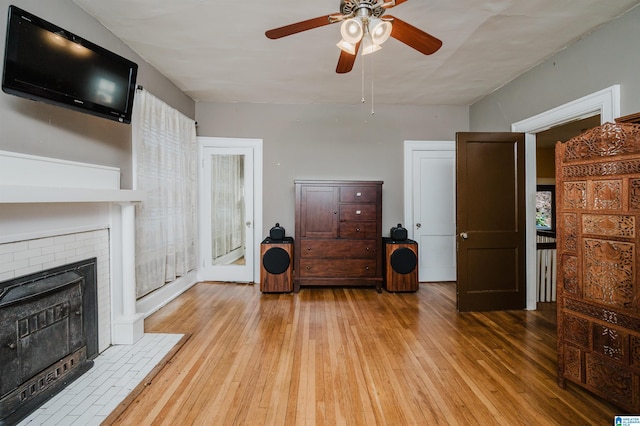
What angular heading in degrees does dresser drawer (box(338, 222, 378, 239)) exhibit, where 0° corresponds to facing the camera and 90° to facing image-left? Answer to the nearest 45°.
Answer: approximately 0°

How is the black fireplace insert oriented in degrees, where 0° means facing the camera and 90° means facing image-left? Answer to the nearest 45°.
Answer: approximately 315°

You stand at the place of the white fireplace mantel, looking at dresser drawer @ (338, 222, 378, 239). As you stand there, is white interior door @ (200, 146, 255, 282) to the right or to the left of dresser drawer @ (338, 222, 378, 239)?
left

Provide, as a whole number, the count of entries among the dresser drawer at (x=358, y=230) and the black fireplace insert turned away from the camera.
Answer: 0

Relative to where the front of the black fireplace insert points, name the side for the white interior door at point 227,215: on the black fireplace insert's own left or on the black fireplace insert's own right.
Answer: on the black fireplace insert's own left

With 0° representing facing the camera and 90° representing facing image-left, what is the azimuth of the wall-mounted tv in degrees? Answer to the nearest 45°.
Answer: approximately 315°

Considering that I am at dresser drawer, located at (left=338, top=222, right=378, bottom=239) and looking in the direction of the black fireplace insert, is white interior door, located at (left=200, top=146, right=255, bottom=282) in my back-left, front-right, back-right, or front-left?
front-right

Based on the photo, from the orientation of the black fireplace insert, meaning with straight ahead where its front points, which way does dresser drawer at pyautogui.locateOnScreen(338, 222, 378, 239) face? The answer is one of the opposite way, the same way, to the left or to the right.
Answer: to the right

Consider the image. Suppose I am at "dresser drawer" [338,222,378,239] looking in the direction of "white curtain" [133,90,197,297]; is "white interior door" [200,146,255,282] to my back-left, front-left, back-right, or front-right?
front-right

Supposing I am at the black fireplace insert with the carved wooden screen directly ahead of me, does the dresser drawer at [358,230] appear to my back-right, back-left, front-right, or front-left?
front-left

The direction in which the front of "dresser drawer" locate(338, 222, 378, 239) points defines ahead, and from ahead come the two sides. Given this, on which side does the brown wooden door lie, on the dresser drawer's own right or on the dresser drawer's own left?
on the dresser drawer's own left

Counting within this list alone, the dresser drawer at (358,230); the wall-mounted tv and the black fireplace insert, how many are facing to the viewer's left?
0

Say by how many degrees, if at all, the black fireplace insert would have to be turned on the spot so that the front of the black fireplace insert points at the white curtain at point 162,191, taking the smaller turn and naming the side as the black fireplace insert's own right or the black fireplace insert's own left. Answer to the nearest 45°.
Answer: approximately 90° to the black fireplace insert's own left
